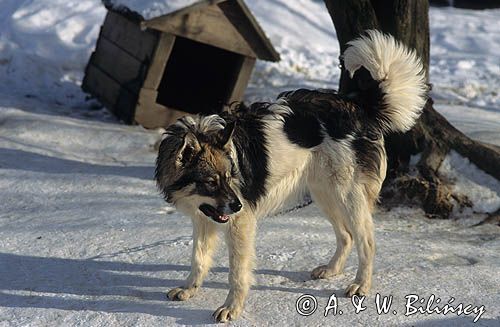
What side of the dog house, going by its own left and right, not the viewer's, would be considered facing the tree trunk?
front

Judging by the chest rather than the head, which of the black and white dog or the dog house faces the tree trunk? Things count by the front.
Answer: the dog house

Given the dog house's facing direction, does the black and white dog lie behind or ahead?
ahead

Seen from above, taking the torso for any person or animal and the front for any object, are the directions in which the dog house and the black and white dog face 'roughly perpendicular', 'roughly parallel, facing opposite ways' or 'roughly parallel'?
roughly perpendicular

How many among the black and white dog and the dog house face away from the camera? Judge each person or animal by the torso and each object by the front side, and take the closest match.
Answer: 0

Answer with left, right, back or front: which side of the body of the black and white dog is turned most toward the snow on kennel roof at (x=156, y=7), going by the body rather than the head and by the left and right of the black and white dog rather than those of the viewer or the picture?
right

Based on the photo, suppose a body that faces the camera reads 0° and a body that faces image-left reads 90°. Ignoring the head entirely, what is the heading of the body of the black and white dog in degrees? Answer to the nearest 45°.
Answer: approximately 45°

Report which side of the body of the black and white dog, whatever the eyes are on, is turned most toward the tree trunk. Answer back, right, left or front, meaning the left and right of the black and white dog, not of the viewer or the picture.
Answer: back

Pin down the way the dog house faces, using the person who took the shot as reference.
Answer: facing the viewer and to the right of the viewer
